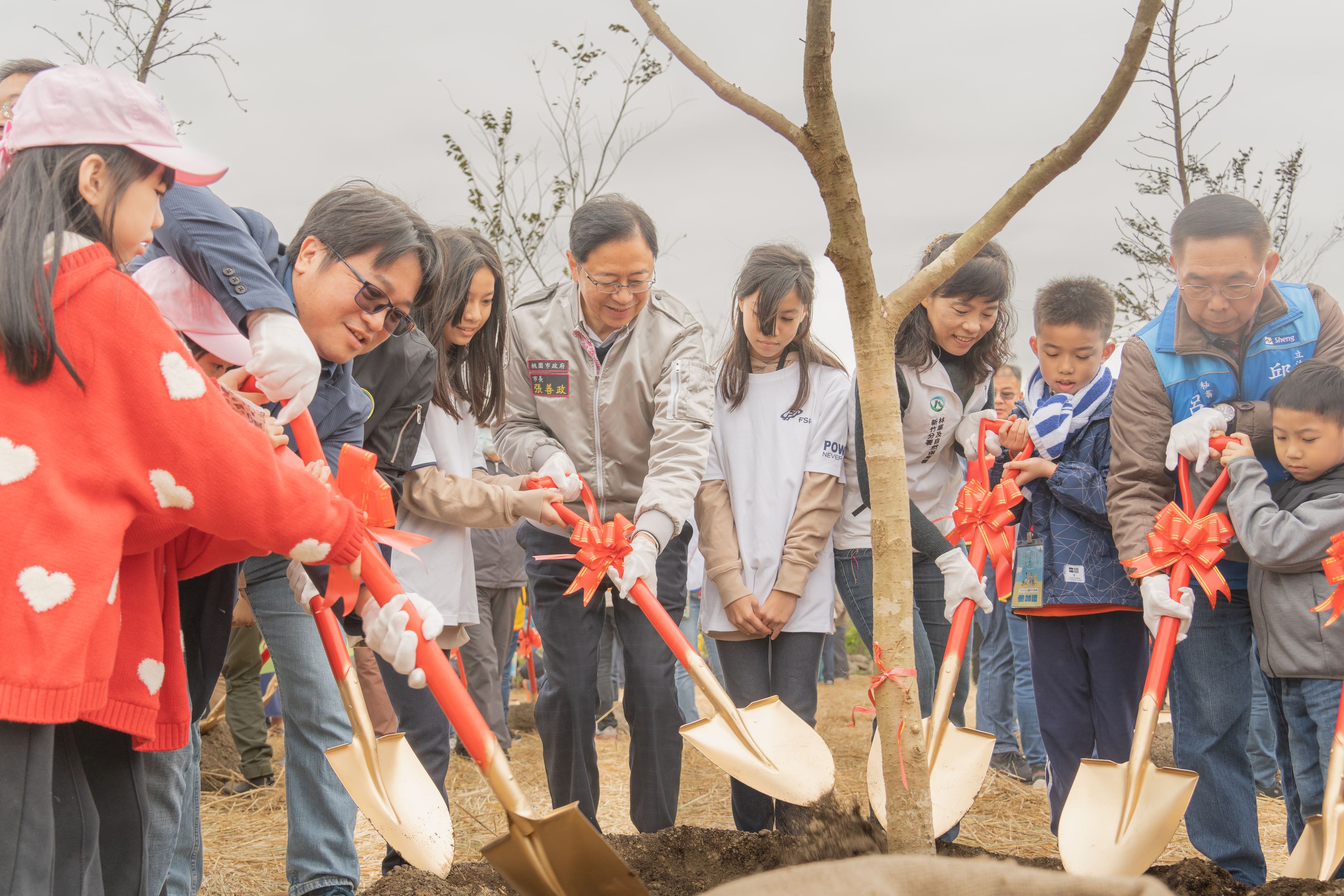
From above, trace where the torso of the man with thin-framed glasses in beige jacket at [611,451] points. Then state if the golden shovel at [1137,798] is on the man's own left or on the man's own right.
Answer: on the man's own left

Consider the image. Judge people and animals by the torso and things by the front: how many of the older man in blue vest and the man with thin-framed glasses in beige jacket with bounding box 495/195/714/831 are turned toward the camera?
2

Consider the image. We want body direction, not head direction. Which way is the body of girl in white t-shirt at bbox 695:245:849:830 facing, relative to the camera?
toward the camera

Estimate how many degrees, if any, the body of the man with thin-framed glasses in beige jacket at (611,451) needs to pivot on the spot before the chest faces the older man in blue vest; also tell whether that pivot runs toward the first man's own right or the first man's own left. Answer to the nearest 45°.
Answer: approximately 90° to the first man's own left

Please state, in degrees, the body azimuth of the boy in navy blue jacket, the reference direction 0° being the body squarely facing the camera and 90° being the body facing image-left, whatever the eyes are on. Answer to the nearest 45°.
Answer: approximately 45°

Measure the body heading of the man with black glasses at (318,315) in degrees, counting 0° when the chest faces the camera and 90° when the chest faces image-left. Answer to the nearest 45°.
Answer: approximately 315°

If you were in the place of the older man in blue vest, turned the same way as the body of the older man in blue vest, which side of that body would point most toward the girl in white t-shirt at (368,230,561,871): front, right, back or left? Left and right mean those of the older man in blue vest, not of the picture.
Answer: right

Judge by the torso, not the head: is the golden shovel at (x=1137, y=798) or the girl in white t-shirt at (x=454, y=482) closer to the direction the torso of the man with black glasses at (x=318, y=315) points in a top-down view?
the golden shovel

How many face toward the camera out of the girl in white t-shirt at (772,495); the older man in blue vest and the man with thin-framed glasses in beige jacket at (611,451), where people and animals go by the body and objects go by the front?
3

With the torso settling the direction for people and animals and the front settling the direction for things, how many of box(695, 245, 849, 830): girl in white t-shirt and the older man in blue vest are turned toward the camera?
2

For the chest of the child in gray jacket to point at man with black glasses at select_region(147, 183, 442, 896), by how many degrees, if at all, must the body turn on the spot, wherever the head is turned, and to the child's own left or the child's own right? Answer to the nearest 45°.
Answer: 0° — they already face them

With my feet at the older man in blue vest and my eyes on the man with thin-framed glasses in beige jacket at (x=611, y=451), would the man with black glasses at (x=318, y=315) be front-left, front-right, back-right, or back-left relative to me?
front-left
